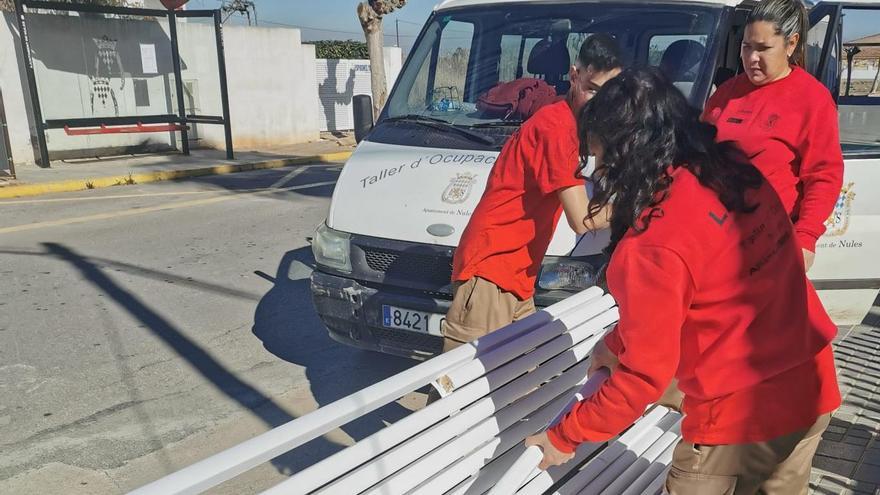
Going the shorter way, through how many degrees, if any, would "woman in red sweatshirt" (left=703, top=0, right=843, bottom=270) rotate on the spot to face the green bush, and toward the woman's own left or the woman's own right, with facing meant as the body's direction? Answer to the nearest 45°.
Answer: approximately 90° to the woman's own right

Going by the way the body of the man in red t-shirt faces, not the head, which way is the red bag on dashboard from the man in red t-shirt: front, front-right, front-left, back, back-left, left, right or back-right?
left

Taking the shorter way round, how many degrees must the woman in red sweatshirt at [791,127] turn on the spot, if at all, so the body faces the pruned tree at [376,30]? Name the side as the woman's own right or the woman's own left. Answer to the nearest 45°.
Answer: approximately 90° to the woman's own right

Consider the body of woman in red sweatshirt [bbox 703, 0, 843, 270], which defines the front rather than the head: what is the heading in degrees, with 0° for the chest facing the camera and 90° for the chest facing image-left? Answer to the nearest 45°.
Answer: approximately 45°

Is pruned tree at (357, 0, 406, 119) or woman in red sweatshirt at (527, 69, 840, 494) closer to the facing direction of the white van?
the woman in red sweatshirt

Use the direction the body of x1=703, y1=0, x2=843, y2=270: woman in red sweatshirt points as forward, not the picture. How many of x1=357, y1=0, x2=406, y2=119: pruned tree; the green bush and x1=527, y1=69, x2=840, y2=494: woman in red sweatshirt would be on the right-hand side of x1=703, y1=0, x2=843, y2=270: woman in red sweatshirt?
2

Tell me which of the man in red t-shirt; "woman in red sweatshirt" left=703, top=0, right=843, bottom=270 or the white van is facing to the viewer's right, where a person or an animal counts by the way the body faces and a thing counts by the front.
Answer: the man in red t-shirt

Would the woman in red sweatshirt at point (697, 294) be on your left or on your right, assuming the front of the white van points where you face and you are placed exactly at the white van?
on your left

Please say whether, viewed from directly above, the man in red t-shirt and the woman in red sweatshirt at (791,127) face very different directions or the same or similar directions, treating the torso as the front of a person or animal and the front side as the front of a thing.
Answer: very different directions

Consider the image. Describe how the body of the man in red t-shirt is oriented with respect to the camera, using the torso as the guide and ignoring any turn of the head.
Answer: to the viewer's right

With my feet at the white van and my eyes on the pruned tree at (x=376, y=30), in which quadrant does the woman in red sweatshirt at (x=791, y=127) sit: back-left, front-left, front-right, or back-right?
back-right

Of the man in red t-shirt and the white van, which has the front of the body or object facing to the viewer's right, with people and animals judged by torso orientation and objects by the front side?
the man in red t-shirt
